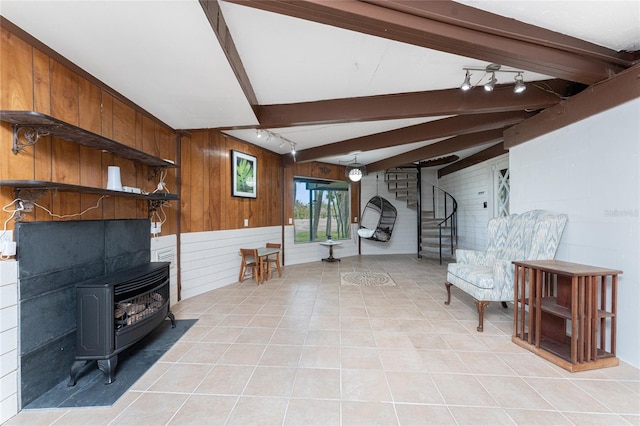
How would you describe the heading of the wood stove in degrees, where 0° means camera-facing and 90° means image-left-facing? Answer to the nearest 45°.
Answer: approximately 315°

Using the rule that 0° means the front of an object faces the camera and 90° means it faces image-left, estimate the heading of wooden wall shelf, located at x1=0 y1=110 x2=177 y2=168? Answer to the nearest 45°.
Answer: approximately 315°

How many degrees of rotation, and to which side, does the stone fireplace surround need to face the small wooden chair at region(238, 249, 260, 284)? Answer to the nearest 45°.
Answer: approximately 90° to its left

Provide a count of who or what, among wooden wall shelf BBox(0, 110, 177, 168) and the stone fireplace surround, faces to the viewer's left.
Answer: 0

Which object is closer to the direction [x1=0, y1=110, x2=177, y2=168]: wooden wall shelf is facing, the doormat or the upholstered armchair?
the upholstered armchair

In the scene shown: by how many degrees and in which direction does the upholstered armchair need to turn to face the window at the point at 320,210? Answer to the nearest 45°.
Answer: approximately 90° to its right

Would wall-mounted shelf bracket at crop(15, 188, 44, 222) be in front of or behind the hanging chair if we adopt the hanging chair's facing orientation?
in front

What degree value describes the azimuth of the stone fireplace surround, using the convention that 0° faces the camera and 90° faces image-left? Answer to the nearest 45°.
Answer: approximately 315°

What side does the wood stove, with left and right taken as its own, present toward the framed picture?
left

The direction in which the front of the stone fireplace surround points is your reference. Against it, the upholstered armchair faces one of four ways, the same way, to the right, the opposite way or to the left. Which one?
the opposite way
